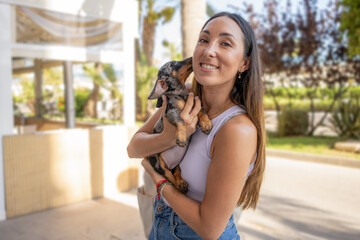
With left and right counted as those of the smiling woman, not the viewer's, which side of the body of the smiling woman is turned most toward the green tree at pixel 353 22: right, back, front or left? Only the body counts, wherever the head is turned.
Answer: back

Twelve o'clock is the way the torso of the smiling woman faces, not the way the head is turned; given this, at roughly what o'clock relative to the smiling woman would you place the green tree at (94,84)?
The green tree is roughly at 4 o'clock from the smiling woman.

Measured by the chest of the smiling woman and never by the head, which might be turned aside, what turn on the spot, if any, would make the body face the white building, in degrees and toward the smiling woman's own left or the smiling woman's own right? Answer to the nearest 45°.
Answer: approximately 90° to the smiling woman's own right

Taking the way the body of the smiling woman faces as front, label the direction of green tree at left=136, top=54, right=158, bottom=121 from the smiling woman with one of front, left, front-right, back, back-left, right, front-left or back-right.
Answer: back-right

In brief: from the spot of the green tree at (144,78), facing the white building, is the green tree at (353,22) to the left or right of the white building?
left

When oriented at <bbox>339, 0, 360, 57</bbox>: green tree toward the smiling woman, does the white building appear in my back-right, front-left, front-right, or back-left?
front-right

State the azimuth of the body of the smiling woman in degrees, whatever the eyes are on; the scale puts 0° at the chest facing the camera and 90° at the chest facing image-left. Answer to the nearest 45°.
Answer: approximately 45°
